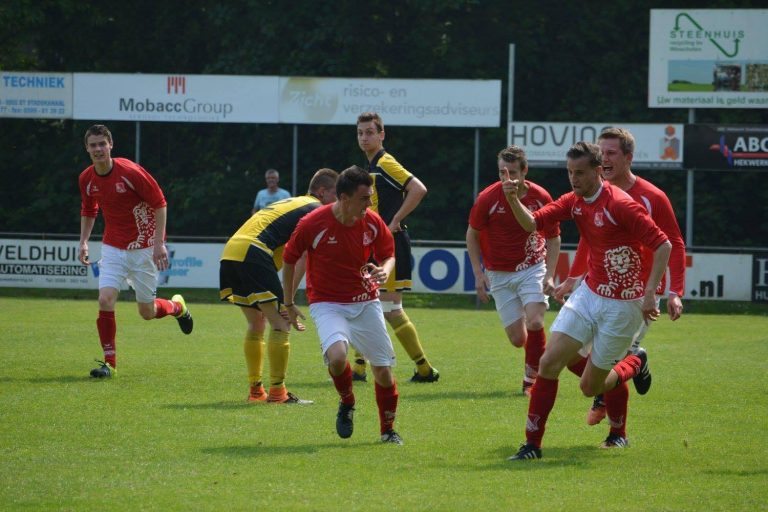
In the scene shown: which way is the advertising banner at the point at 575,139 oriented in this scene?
toward the camera

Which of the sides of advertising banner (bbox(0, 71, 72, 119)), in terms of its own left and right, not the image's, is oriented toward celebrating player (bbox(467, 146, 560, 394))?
front

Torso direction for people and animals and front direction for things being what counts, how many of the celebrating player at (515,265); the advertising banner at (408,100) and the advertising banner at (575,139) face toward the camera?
3

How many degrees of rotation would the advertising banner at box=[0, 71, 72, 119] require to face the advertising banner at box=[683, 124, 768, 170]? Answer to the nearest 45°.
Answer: approximately 45° to its left

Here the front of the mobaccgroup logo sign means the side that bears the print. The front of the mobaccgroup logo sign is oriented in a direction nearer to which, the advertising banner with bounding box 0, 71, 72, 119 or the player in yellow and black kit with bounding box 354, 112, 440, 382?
the player in yellow and black kit

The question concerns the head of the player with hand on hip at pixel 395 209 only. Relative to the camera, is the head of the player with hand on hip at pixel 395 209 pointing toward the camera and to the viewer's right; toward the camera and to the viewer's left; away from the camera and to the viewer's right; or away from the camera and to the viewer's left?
toward the camera and to the viewer's left

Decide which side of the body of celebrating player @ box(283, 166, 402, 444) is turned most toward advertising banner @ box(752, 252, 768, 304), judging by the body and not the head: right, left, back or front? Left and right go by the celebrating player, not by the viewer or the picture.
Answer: left

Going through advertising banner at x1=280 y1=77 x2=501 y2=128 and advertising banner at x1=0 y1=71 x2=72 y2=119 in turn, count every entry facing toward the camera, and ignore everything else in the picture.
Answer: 2

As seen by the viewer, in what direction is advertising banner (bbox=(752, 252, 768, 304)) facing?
toward the camera

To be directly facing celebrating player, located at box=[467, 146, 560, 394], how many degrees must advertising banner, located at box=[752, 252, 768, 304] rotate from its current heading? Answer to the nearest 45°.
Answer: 0° — it already faces them

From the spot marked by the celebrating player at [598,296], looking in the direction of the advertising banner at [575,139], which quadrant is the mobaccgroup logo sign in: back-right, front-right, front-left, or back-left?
front-left

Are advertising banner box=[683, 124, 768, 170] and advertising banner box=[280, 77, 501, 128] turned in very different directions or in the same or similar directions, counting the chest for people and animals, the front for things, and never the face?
same or similar directions

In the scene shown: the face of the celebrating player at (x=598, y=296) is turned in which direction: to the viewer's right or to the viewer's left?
to the viewer's left

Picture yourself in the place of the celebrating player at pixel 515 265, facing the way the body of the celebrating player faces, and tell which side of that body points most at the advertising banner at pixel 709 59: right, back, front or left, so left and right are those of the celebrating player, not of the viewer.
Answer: back

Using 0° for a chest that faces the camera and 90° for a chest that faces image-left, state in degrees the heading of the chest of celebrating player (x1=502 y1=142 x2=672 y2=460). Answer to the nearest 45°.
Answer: approximately 45°

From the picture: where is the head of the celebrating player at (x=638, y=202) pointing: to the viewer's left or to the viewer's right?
to the viewer's left

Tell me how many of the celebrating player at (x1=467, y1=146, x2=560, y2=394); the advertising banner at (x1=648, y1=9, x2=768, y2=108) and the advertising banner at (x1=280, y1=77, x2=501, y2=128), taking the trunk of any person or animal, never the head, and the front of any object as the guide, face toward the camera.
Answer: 3

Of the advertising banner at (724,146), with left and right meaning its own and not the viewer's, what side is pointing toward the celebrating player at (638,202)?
front
